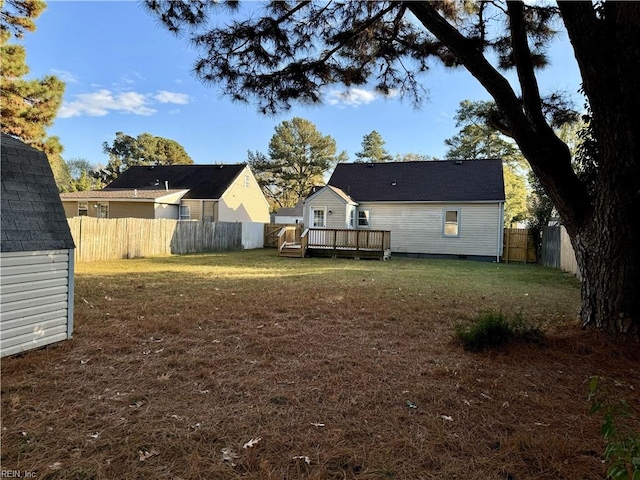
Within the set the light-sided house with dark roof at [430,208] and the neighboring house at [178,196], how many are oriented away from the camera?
2

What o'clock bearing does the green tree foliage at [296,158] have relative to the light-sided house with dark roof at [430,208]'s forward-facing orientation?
The green tree foliage is roughly at 11 o'clock from the light-sided house with dark roof.

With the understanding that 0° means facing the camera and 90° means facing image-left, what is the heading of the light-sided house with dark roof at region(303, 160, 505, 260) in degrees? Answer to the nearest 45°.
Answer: approximately 180°

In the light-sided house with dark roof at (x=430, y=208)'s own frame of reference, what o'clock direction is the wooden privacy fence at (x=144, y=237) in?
The wooden privacy fence is roughly at 8 o'clock from the light-sided house with dark roof.

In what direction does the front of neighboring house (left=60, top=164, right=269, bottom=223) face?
away from the camera

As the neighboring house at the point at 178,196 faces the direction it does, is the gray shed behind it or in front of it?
behind

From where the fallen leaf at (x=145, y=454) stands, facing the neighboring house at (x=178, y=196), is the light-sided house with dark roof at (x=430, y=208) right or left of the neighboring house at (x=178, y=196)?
right

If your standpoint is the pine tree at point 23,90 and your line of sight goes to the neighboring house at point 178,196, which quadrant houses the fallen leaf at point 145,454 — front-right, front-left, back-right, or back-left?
back-right

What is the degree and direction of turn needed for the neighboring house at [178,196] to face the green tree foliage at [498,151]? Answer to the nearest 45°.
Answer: approximately 90° to its right

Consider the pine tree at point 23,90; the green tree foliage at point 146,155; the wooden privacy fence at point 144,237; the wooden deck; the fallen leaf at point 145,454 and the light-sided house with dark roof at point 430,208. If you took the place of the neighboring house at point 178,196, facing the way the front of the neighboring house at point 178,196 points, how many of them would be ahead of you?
1

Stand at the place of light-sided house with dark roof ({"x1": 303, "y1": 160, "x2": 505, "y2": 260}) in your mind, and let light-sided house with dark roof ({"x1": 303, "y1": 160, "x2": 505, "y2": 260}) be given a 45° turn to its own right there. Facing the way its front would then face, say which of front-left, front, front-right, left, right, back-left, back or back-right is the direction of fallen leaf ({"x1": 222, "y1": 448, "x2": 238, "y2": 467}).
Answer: back-right

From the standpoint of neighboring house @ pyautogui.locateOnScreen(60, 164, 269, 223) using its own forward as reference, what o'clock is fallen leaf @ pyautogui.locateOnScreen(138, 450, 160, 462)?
The fallen leaf is roughly at 6 o'clock from the neighboring house.

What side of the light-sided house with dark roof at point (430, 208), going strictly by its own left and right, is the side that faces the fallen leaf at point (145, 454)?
back

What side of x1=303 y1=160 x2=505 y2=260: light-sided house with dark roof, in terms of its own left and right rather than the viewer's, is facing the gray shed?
back

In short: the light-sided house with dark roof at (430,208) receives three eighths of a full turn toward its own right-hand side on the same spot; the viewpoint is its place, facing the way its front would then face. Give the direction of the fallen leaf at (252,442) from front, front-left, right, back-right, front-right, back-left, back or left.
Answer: front-right
